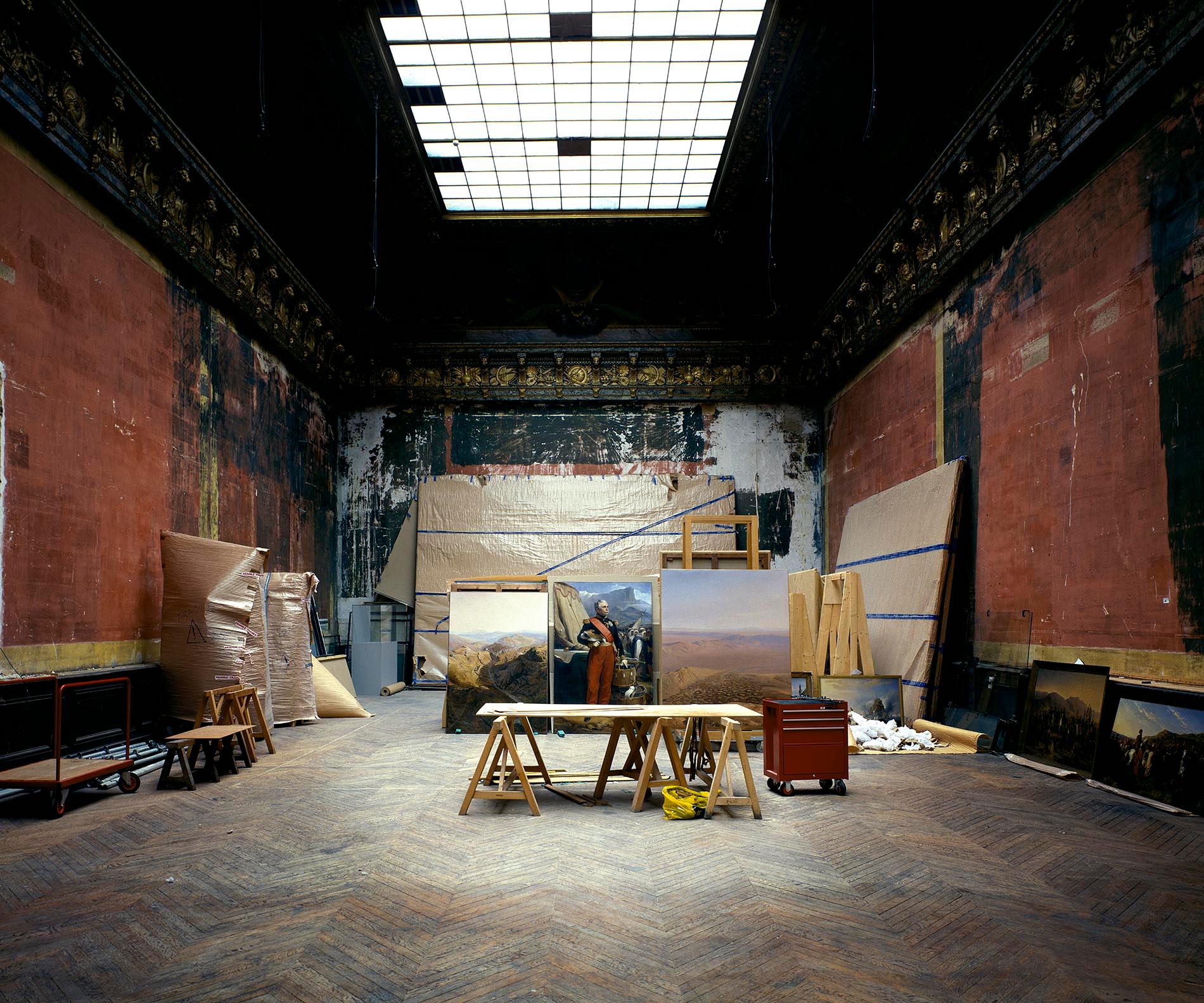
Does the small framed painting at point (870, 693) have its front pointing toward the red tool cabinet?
yes

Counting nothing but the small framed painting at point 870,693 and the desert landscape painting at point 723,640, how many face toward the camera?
2

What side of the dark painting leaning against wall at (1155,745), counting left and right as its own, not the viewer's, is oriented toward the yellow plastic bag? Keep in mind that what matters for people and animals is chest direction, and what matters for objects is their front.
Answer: front

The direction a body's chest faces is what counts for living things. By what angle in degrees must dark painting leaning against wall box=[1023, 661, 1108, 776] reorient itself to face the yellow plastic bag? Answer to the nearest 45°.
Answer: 0° — it already faces it

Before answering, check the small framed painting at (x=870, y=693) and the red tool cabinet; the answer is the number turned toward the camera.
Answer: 2

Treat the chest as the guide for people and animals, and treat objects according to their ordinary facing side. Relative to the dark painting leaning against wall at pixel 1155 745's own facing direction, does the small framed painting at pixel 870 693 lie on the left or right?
on its right

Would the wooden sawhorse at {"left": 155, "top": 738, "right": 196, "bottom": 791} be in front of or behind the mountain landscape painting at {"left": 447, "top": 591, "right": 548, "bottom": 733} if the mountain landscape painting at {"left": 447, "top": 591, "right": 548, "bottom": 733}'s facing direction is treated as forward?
in front

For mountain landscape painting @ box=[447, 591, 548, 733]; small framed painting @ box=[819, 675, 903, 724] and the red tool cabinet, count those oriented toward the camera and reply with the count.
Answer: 3
